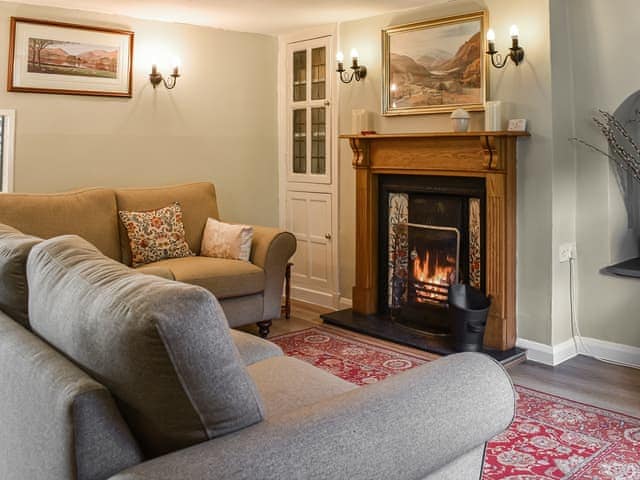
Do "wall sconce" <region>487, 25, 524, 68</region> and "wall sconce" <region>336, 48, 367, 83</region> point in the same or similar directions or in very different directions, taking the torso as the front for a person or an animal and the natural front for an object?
same or similar directions

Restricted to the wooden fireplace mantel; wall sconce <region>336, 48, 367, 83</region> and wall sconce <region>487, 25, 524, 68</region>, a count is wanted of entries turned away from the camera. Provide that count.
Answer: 0

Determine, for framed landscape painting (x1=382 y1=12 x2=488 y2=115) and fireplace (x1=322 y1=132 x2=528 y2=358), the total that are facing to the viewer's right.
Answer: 0

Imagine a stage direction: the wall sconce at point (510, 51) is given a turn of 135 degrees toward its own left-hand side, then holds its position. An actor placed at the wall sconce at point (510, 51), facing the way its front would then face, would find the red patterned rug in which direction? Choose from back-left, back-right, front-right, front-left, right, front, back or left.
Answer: right

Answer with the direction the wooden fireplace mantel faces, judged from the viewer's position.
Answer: facing the viewer and to the left of the viewer

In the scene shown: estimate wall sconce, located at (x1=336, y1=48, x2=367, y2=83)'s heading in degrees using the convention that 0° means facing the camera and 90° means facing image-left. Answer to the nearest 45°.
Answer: approximately 45°

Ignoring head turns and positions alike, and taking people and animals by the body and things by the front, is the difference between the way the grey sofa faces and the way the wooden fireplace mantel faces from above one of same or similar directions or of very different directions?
very different directions

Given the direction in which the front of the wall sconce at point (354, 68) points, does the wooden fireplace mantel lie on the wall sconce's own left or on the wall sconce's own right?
on the wall sconce's own left

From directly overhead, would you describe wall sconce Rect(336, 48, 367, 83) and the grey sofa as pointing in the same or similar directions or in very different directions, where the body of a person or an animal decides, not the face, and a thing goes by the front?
very different directions

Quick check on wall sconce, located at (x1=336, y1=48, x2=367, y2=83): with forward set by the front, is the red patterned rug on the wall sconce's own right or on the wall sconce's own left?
on the wall sconce's own left

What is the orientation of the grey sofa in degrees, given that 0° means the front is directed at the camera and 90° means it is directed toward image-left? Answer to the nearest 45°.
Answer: approximately 225°

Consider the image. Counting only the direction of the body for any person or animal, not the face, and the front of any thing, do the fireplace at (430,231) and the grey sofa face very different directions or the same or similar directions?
very different directions
